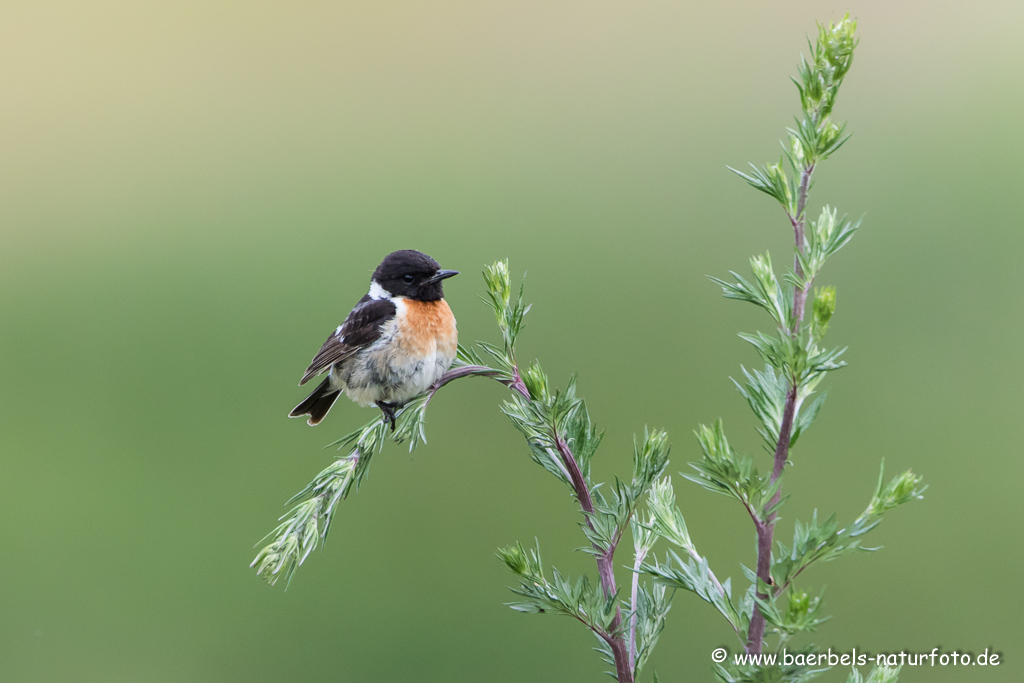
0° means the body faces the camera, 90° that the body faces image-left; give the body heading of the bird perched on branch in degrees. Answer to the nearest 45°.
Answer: approximately 315°
